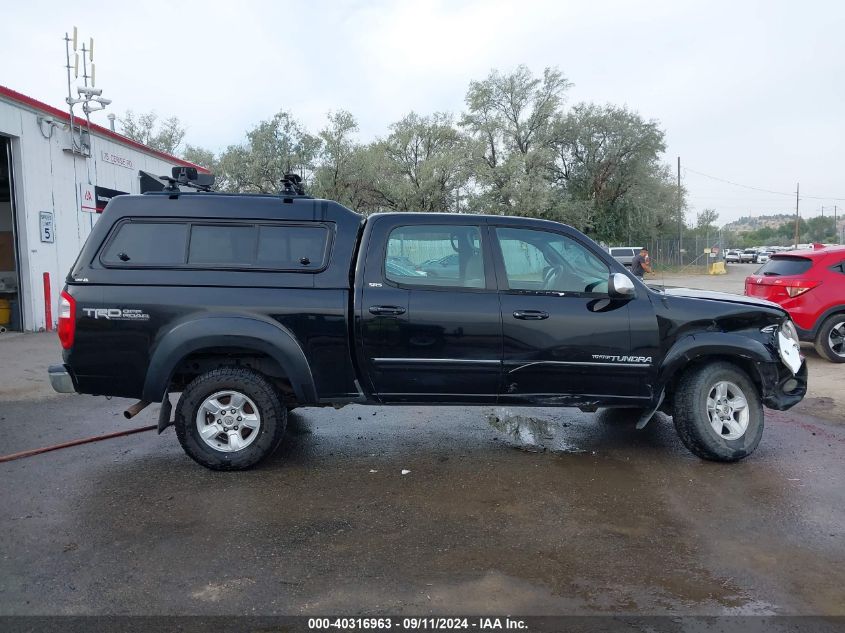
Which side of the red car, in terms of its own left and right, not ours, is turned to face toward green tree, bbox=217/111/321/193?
left

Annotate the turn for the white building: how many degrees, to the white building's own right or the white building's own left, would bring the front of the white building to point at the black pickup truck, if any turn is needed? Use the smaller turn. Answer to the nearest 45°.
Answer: approximately 45° to the white building's own right

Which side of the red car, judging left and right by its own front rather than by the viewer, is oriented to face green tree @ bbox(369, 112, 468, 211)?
left

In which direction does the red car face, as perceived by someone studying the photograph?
facing away from the viewer and to the right of the viewer

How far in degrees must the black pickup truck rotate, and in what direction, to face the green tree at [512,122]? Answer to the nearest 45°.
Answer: approximately 90° to its left

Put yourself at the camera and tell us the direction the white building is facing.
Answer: facing the viewer and to the right of the viewer

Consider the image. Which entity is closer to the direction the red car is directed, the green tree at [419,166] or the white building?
the green tree

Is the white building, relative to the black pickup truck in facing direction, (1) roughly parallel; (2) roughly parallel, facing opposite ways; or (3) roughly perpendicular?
roughly parallel

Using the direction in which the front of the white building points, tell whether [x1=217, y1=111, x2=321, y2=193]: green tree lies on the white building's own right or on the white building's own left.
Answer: on the white building's own left

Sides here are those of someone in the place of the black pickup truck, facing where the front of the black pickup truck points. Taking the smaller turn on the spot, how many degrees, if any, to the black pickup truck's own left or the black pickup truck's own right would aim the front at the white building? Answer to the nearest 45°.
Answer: approximately 135° to the black pickup truck's own left

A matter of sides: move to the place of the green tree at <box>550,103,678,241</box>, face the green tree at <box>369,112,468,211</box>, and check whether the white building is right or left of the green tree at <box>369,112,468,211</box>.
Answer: left

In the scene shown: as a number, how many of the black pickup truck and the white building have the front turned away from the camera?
0

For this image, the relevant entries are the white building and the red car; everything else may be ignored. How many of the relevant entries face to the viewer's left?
0

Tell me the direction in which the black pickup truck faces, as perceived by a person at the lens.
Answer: facing to the right of the viewer
